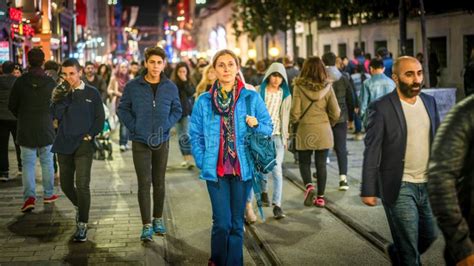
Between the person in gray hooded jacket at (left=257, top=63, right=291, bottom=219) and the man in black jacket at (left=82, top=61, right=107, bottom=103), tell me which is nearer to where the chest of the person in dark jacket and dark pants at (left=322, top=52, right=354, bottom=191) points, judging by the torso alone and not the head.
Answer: the man in black jacket

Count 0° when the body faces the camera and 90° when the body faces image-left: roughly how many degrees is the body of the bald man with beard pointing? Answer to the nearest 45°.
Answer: approximately 315°

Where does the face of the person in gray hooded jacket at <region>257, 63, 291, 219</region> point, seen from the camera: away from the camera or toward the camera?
toward the camera

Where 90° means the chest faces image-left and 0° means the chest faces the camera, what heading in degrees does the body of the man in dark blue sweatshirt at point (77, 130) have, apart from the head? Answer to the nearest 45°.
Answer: approximately 0°

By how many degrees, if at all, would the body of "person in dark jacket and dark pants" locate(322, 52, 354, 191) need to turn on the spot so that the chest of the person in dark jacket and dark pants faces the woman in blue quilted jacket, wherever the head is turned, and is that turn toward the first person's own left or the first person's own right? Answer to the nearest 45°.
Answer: approximately 135° to the first person's own left

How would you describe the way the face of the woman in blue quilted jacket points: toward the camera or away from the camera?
toward the camera

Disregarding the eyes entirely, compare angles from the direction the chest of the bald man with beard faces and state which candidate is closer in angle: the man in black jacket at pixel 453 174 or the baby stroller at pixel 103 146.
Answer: the man in black jacket

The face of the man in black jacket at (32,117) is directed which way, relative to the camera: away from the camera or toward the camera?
away from the camera

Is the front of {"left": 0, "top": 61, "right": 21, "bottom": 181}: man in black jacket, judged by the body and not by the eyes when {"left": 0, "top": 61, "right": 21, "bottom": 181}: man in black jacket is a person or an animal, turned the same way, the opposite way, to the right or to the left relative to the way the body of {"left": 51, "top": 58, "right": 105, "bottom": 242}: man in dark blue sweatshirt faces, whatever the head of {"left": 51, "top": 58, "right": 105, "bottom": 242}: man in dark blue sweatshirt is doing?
the opposite way

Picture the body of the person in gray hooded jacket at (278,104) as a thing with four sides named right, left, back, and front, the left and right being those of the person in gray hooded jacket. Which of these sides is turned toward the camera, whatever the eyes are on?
front

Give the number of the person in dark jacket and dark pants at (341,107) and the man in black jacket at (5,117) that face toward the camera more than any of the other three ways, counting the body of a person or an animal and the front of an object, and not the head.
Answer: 0

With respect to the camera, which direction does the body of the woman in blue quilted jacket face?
toward the camera

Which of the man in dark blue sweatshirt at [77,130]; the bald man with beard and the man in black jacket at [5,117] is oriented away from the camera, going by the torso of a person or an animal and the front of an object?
the man in black jacket at [5,117]

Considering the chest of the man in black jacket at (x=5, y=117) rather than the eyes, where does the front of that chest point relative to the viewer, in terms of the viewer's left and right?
facing away from the viewer

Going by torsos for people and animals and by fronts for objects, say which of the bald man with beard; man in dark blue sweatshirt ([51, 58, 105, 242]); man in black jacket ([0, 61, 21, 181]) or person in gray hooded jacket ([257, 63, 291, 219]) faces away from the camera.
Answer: man in black jacket ([0, 61, 21, 181])

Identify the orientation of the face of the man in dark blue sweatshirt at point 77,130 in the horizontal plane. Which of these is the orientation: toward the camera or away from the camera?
toward the camera

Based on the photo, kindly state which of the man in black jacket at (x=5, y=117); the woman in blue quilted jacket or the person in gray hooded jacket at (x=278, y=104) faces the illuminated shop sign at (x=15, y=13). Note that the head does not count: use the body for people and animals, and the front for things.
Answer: the man in black jacket

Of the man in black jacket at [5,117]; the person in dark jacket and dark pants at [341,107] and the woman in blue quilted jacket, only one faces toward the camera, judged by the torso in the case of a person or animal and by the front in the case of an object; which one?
the woman in blue quilted jacket

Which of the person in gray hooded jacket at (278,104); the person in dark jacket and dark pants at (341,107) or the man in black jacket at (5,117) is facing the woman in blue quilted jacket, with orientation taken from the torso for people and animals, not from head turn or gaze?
the person in gray hooded jacket at (278,104)

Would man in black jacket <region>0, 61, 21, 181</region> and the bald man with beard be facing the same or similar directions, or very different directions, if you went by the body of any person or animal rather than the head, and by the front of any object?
very different directions
